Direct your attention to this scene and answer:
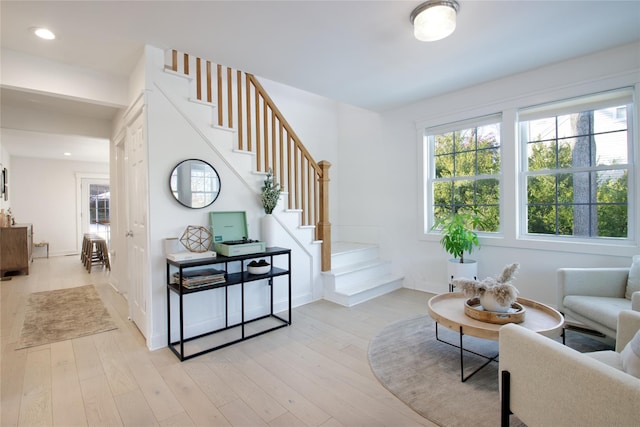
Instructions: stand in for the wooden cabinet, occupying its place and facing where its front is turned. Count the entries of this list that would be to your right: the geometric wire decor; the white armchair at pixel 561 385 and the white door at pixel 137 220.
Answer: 3

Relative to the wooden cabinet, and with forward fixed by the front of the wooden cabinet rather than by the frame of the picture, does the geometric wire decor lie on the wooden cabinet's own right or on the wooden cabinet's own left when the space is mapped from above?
on the wooden cabinet's own right

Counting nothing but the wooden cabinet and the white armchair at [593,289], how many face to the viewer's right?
1

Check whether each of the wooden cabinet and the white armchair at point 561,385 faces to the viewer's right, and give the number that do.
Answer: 1

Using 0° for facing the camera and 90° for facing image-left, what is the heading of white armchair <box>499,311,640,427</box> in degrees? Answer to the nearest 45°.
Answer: approximately 135°

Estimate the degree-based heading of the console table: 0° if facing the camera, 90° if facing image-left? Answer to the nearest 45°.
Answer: approximately 315°

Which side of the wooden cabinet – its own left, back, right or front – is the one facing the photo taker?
right

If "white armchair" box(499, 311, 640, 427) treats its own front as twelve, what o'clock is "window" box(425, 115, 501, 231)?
The window is roughly at 1 o'clock from the white armchair.

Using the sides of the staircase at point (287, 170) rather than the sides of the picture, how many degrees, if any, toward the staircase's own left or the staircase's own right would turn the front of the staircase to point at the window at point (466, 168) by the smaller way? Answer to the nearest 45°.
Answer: approximately 45° to the staircase's own left
